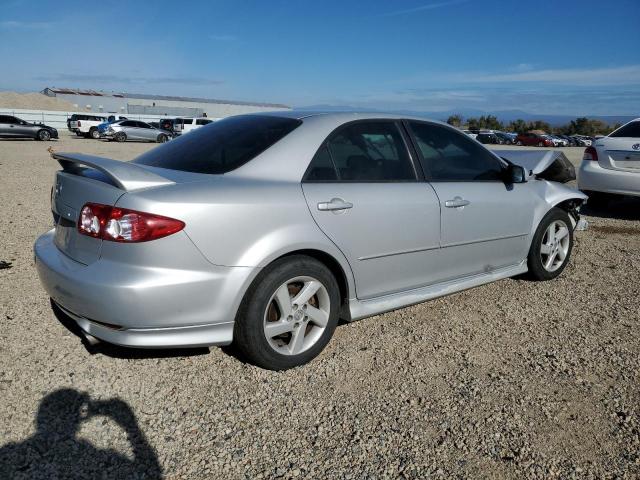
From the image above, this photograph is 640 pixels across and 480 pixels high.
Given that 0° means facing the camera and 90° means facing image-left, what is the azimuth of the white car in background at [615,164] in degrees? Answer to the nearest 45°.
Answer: approximately 180°

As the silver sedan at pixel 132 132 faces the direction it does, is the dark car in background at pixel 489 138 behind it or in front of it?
in front

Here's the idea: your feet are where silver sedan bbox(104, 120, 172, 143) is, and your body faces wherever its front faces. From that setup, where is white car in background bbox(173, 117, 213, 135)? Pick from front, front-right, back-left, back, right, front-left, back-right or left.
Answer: front-left

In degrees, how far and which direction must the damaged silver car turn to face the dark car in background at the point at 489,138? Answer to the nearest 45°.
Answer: approximately 45° to its left

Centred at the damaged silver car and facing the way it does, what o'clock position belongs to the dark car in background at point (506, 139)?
The dark car in background is roughly at 11 o'clock from the damaged silver car.

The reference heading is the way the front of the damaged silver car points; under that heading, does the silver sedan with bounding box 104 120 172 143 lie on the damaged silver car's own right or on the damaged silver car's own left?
on the damaged silver car's own left

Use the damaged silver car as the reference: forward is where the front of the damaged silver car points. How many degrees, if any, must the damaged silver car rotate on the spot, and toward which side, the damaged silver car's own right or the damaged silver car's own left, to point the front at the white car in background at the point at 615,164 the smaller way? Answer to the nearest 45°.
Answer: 0° — it already faces it

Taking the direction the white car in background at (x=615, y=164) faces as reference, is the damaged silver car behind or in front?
behind

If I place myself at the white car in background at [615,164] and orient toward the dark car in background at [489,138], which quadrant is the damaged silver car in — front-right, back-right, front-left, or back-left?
back-left

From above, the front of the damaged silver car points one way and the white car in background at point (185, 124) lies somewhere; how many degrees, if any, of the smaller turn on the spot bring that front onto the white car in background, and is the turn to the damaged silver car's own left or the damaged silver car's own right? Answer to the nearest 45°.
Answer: approximately 45° to the damaged silver car's own left

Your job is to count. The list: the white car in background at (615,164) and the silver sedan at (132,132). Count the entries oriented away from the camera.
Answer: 1

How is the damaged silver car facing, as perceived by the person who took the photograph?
facing away from the viewer and to the right of the viewer

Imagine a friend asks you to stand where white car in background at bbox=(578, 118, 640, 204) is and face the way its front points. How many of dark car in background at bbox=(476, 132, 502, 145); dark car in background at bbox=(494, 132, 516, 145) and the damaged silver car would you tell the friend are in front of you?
2
